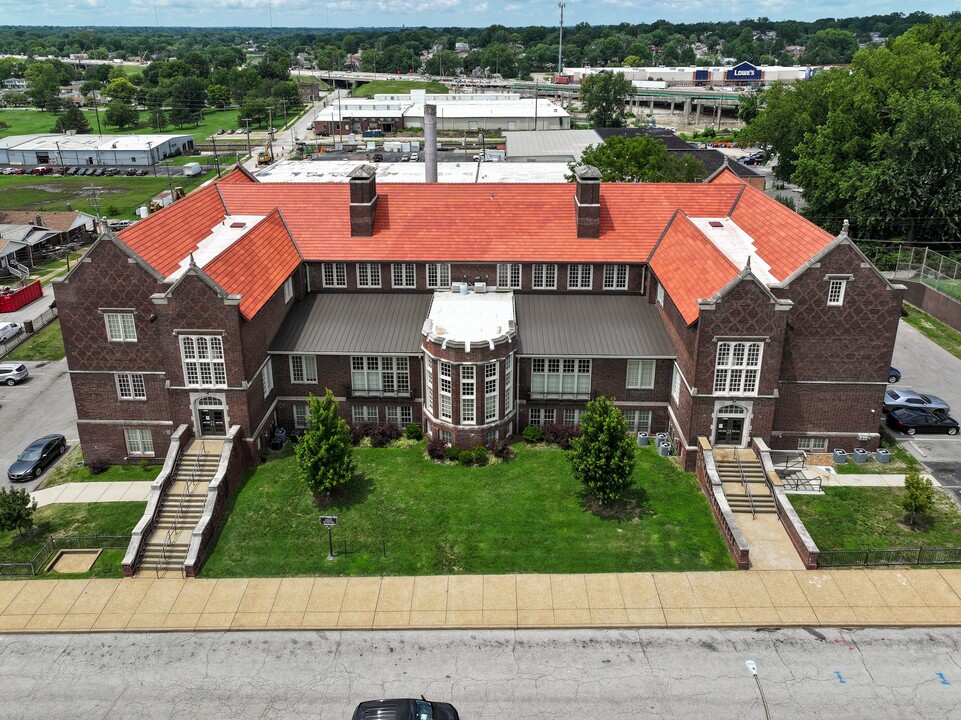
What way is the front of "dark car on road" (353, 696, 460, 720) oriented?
to the viewer's right

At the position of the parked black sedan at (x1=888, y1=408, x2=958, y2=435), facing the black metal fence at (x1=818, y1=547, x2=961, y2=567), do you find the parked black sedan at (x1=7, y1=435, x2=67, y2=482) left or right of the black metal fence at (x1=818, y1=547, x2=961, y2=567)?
right

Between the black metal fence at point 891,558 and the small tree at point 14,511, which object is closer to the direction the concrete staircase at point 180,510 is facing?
the black metal fence

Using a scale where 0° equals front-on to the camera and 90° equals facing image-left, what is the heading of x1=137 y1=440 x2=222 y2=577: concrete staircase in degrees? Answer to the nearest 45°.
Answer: approximately 0°

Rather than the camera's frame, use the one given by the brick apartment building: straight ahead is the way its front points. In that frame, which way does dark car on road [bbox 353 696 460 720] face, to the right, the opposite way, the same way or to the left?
to the left

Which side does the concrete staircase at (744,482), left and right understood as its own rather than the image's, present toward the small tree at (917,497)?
left

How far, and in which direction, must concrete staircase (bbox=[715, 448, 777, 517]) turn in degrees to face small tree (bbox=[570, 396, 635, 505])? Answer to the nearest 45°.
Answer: approximately 45° to its right

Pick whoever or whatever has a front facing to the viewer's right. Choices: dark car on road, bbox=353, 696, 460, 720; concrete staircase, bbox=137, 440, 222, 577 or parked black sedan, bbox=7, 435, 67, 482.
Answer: the dark car on road

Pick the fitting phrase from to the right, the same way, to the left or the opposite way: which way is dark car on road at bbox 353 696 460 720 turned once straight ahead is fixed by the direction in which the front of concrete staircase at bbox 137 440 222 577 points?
to the left
